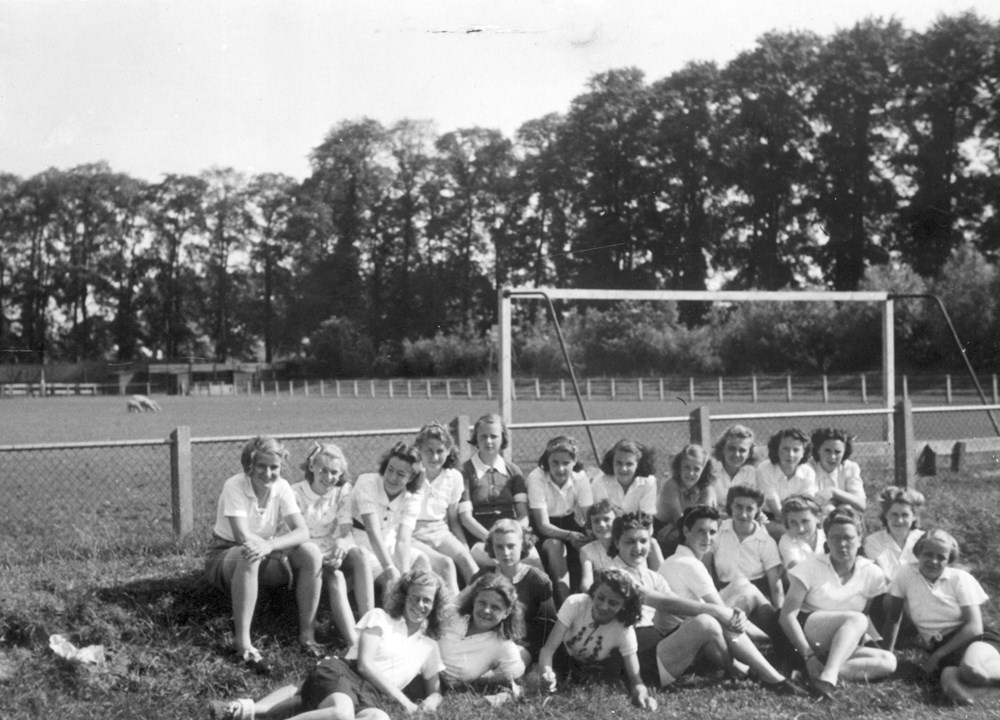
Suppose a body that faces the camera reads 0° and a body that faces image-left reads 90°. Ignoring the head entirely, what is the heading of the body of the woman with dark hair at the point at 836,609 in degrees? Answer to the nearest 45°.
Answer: approximately 0°

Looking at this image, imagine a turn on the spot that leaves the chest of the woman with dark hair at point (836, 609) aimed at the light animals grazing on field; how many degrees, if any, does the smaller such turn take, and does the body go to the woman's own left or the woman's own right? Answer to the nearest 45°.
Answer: approximately 135° to the woman's own right

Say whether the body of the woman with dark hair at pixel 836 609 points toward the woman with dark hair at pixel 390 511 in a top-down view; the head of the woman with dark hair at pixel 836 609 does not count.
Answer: no

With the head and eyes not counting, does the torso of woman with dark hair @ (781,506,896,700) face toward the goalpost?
no

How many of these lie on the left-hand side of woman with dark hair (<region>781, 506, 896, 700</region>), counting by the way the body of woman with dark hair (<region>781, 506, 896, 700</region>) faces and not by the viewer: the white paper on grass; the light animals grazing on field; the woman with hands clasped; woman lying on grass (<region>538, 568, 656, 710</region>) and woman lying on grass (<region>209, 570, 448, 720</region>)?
0

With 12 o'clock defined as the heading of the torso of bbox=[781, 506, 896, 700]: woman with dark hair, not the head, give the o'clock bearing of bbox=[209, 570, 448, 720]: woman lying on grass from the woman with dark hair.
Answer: The woman lying on grass is roughly at 2 o'clock from the woman with dark hair.

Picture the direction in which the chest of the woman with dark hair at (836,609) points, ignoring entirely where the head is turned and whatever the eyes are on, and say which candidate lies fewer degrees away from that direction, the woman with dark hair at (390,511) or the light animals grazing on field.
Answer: the woman with dark hair

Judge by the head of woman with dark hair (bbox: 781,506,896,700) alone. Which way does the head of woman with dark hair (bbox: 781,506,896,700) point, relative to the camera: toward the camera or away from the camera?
toward the camera

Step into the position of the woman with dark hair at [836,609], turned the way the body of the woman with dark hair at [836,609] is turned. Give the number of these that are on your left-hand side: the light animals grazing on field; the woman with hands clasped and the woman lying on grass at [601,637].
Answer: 0

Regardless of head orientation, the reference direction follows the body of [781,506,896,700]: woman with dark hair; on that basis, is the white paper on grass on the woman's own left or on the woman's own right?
on the woman's own right

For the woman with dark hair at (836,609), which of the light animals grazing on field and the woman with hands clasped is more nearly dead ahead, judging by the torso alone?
the woman with hands clasped

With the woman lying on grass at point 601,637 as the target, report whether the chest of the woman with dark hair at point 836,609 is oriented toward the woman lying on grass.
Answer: no

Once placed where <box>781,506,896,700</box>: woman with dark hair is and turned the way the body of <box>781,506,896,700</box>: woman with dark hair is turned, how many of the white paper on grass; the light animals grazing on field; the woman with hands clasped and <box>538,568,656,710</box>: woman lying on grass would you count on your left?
0

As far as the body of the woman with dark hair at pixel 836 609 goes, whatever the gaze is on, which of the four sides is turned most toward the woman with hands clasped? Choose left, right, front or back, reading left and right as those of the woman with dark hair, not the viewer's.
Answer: right
